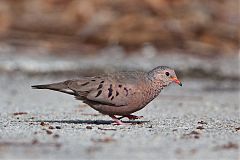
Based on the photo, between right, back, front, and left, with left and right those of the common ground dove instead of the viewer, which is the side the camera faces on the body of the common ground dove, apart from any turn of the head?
right
